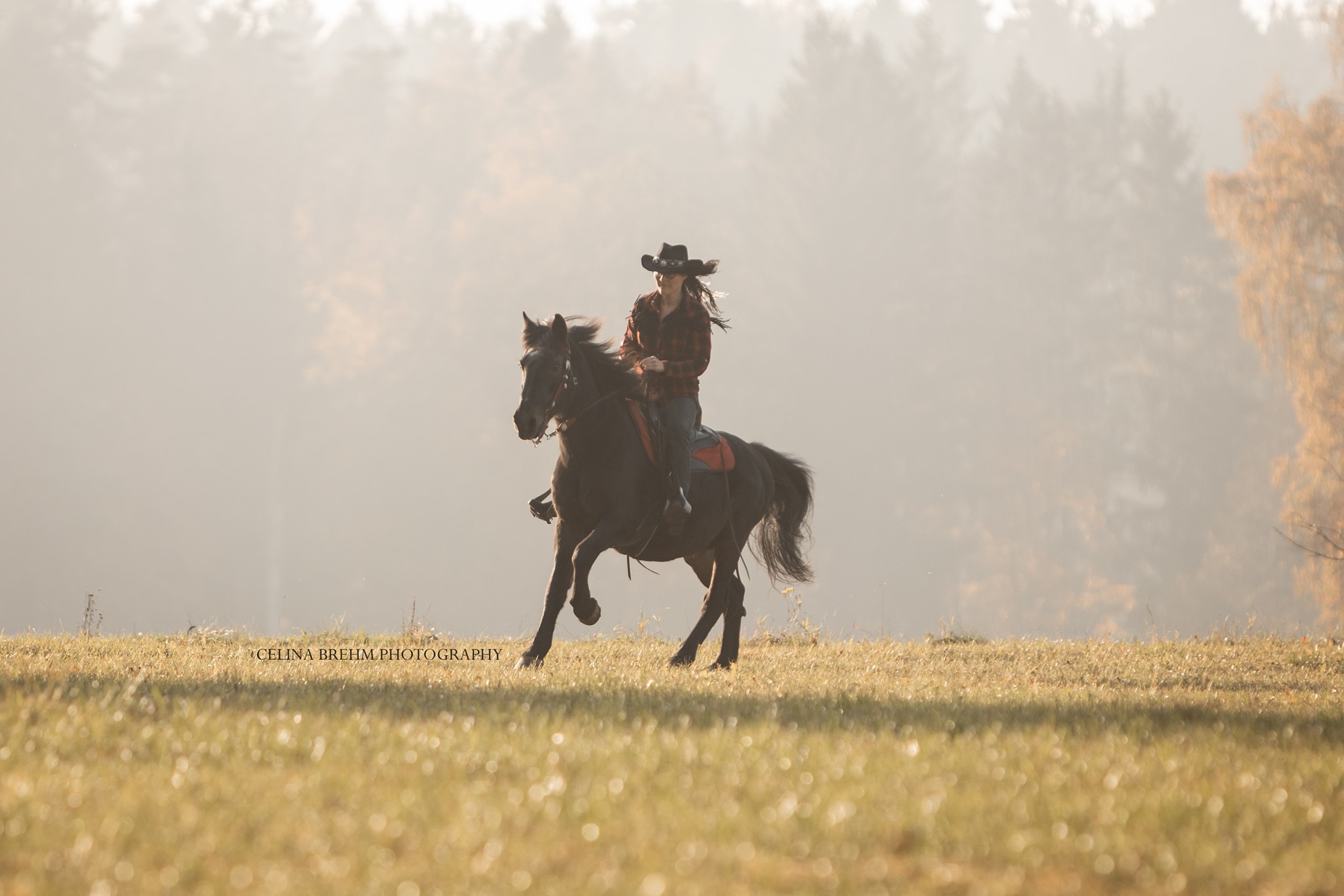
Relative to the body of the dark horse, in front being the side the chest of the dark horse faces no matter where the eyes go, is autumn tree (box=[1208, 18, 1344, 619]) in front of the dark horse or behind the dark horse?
behind

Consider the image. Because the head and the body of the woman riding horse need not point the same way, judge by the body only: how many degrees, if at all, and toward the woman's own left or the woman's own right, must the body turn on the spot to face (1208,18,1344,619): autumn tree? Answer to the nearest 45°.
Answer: approximately 180°

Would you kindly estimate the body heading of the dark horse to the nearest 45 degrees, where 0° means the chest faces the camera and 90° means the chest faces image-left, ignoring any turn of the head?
approximately 45°

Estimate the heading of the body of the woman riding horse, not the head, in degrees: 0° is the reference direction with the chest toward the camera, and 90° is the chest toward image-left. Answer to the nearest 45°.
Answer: approximately 45°

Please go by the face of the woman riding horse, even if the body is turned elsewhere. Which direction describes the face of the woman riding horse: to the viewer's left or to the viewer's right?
to the viewer's left
